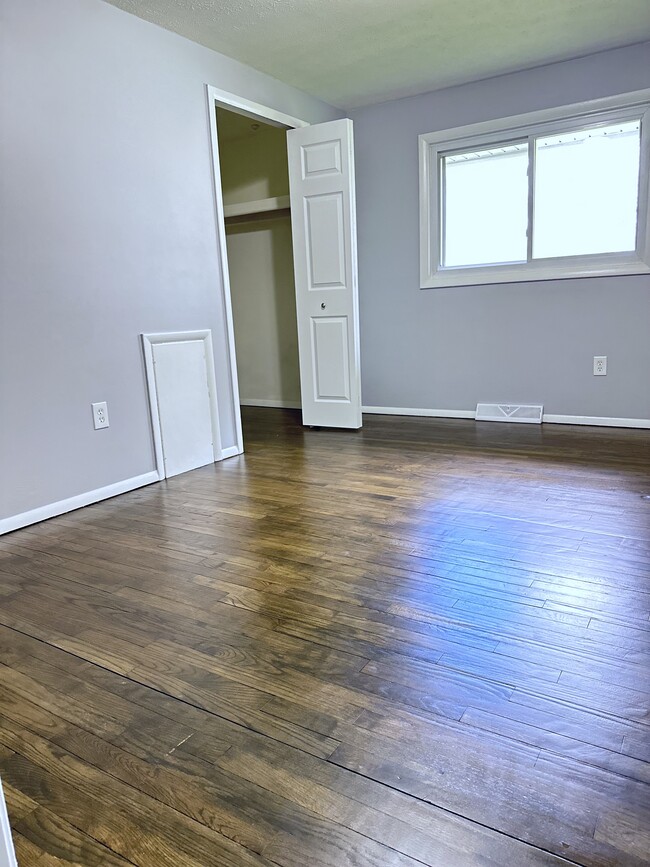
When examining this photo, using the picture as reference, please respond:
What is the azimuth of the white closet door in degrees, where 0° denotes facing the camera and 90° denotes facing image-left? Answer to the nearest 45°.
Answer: approximately 0°

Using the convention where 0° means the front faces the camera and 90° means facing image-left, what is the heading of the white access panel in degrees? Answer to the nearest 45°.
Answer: approximately 315°

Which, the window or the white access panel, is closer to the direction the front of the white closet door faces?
the white access panel

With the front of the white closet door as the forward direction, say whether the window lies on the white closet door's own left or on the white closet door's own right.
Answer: on the white closet door's own left

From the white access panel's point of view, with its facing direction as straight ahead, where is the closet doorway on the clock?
The closet doorway is roughly at 9 o'clock from the white access panel.
